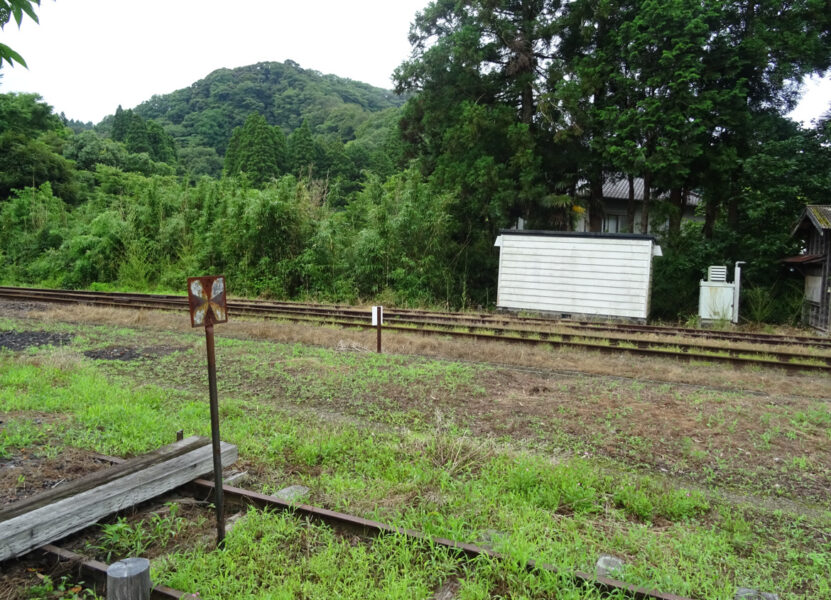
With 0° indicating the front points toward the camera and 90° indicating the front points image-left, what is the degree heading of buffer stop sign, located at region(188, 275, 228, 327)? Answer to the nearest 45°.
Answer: approximately 0°

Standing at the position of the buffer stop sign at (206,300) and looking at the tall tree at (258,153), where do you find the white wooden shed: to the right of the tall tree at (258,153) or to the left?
right

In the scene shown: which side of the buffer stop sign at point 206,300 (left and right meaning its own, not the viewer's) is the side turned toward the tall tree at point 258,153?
back

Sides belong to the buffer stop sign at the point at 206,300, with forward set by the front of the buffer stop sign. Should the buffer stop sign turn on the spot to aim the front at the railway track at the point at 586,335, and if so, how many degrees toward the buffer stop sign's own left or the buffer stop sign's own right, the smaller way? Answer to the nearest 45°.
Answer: approximately 135° to the buffer stop sign's own left

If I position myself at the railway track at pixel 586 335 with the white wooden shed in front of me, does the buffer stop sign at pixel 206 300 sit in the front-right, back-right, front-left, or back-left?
back-left
